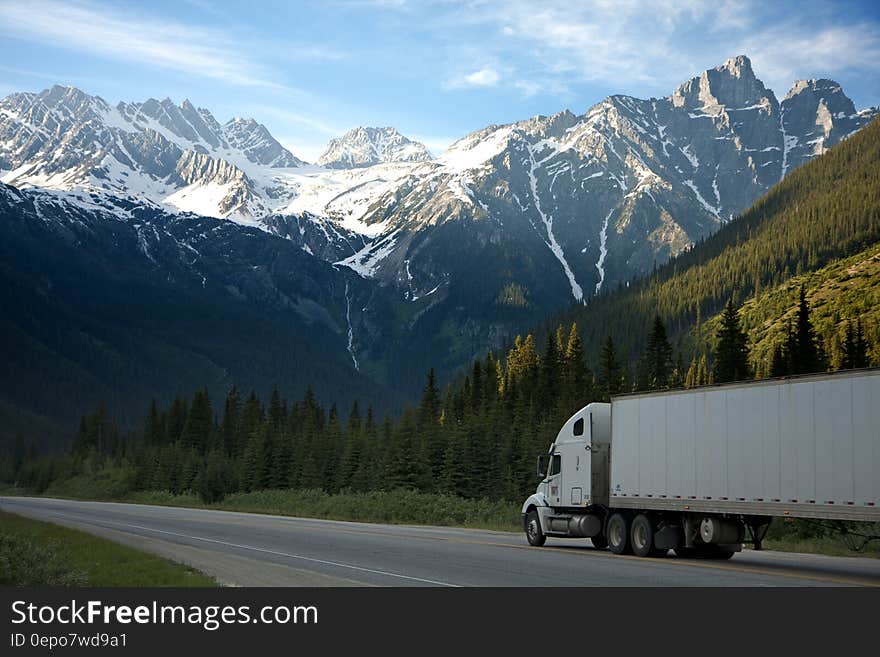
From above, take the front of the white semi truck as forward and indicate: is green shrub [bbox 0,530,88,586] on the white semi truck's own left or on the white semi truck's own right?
on the white semi truck's own left

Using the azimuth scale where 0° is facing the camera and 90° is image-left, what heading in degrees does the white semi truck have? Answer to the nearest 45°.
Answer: approximately 135°
